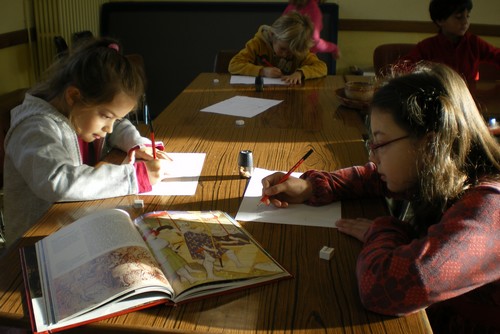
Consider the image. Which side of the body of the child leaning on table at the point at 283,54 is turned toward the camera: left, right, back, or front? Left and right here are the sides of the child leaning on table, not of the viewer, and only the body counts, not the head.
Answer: front

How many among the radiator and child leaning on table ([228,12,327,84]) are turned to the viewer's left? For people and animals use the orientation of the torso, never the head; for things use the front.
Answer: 0

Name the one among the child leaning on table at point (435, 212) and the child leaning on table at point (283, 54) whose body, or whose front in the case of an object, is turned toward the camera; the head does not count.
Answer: the child leaning on table at point (283, 54)

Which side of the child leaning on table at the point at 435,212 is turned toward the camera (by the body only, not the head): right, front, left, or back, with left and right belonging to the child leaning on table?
left

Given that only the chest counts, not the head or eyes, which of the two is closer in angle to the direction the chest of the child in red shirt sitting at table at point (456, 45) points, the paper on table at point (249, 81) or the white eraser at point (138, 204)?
the white eraser

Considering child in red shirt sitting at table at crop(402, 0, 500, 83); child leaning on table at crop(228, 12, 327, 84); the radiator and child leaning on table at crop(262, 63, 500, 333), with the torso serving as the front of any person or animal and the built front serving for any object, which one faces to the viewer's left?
child leaning on table at crop(262, 63, 500, 333)

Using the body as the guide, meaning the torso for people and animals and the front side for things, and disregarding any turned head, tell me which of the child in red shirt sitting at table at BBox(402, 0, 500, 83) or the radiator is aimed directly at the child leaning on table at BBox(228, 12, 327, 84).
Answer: the radiator

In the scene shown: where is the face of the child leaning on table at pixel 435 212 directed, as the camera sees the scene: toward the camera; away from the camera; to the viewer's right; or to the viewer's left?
to the viewer's left

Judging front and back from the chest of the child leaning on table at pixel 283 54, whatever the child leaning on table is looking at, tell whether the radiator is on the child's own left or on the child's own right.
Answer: on the child's own right

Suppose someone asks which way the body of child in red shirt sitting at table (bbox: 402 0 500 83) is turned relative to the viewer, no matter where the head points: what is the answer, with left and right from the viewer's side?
facing the viewer and to the right of the viewer

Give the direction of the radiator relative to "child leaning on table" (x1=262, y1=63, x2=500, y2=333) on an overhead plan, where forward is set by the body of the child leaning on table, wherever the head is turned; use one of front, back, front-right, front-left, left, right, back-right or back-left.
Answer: front-right

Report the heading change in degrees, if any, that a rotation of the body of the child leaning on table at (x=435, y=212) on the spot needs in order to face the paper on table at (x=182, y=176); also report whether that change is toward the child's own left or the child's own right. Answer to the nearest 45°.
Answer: approximately 45° to the child's own right

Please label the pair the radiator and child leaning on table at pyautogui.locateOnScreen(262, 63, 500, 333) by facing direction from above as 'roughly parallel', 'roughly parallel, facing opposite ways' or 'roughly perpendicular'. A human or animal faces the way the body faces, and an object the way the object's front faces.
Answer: roughly parallel, facing opposite ways

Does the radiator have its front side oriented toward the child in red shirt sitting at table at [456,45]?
yes

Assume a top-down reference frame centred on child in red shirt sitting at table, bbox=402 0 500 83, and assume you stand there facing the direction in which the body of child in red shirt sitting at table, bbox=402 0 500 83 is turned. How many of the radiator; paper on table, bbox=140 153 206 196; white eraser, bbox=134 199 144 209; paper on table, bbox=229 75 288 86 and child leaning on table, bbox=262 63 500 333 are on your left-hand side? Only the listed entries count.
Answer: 0

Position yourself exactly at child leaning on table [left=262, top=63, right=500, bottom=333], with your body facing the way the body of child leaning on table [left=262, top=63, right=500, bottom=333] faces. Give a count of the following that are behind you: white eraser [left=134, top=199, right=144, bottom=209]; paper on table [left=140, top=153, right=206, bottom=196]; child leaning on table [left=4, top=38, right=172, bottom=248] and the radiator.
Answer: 0
